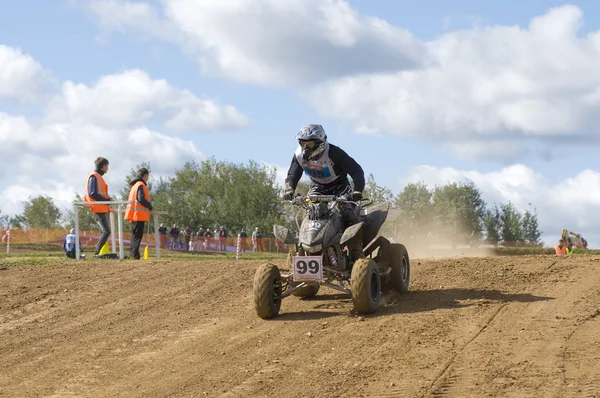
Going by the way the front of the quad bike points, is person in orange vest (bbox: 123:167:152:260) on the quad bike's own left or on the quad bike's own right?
on the quad bike's own right

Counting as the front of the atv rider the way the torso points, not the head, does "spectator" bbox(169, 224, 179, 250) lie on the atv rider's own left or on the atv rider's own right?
on the atv rider's own right

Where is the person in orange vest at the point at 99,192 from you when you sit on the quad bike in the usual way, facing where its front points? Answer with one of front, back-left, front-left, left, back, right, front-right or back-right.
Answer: right

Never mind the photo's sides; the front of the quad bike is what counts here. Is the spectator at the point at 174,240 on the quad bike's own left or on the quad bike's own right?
on the quad bike's own right

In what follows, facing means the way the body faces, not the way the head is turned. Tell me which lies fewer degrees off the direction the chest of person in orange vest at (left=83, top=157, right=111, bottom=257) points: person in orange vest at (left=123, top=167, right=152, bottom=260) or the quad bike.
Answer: the person in orange vest

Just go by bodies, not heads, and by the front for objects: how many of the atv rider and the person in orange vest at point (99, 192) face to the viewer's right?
1

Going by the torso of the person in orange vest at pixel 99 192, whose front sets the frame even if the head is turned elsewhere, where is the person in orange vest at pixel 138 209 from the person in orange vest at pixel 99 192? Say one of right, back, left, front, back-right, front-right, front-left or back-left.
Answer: front-right

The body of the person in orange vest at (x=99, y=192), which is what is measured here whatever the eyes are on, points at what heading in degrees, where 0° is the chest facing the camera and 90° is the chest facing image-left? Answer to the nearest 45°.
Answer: approximately 270°

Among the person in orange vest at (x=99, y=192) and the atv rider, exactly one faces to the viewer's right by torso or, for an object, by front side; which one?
the person in orange vest

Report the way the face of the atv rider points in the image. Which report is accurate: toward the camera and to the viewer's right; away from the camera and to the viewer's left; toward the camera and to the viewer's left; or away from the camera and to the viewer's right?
toward the camera and to the viewer's left

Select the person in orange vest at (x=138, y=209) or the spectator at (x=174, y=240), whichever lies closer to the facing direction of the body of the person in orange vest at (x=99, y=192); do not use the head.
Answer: the person in orange vest

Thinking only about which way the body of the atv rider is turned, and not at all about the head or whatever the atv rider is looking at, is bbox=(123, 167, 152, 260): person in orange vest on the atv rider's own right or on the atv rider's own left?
on the atv rider's own right

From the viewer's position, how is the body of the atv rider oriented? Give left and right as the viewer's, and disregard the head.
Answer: facing the viewer and to the left of the viewer

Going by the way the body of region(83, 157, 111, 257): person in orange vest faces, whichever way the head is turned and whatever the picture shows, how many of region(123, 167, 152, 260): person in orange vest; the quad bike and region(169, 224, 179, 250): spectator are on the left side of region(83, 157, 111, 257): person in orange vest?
1
